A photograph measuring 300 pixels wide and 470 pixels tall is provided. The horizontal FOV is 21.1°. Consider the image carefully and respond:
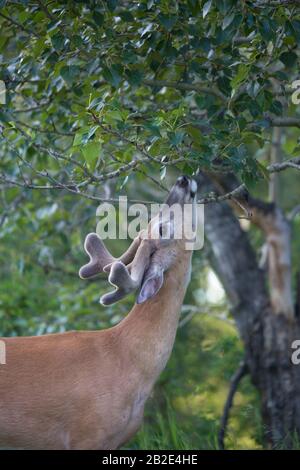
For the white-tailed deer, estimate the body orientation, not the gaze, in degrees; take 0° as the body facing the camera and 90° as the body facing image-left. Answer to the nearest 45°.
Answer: approximately 270°

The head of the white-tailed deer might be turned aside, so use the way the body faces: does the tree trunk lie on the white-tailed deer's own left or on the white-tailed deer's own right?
on the white-tailed deer's own left
